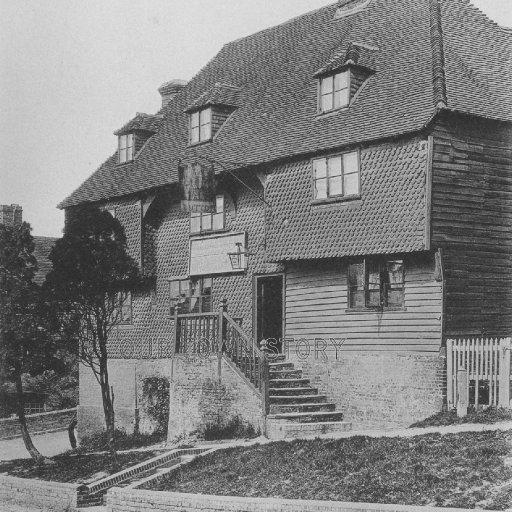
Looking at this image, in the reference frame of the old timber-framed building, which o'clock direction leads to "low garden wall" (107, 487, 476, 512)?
The low garden wall is roughly at 11 o'clock from the old timber-framed building.

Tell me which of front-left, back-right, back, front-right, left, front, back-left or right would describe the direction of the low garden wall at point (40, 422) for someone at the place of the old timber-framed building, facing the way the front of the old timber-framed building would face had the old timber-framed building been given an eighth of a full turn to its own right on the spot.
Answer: front-right

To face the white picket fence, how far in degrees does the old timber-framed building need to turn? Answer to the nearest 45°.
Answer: approximately 90° to its left

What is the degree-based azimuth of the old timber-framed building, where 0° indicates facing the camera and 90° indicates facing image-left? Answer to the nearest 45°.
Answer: approximately 45°

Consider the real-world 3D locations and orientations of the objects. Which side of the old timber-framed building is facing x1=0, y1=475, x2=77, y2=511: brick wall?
front

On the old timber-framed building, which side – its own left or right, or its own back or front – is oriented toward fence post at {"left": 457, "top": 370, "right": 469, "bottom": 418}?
left

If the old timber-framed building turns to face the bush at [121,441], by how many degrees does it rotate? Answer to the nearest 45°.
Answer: approximately 90° to its right

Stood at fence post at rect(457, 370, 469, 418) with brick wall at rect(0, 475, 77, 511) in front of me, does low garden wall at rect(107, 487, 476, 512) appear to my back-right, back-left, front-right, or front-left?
front-left
